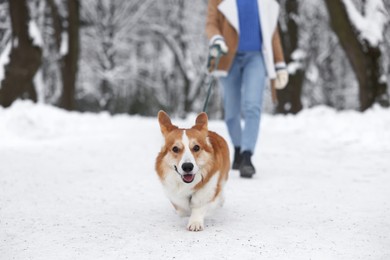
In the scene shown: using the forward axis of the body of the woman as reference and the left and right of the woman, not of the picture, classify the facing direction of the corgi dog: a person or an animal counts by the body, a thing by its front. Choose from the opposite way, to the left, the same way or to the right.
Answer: the same way

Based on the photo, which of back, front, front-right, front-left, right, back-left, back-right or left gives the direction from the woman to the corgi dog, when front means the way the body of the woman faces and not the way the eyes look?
front

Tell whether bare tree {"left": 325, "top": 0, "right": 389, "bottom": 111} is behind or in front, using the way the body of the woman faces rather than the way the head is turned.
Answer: behind

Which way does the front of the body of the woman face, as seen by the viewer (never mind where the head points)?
toward the camera

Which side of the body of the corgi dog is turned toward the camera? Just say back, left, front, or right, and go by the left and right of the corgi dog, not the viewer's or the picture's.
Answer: front

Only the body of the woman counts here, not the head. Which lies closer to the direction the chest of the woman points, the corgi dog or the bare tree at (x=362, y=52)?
the corgi dog

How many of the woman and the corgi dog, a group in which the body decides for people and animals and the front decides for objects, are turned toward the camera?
2

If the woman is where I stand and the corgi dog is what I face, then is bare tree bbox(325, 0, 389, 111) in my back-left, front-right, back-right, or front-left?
back-left

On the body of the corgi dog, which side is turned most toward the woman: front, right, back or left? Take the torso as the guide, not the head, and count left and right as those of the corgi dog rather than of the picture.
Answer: back
